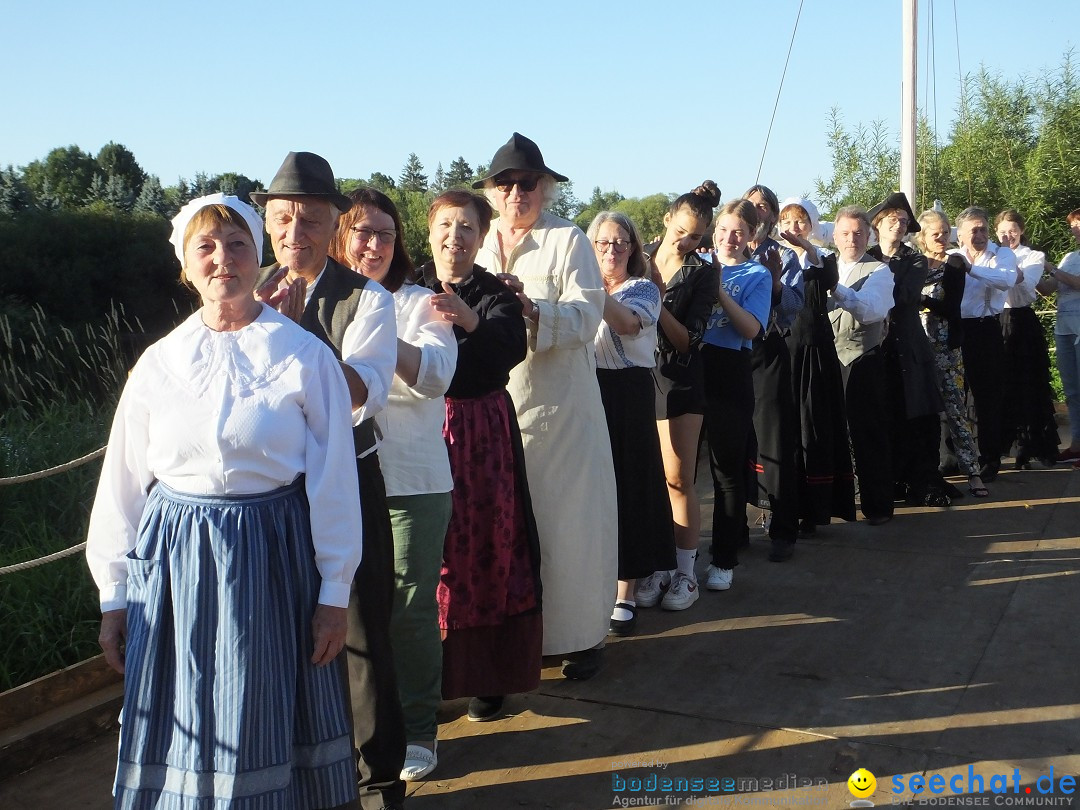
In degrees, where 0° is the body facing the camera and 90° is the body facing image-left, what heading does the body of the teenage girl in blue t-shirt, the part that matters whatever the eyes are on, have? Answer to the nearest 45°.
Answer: approximately 45°

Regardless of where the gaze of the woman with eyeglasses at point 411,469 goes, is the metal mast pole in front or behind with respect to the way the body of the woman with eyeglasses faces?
behind

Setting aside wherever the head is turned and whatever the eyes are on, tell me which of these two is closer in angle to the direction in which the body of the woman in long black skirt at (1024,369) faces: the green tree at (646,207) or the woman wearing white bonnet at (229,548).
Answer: the woman wearing white bonnet

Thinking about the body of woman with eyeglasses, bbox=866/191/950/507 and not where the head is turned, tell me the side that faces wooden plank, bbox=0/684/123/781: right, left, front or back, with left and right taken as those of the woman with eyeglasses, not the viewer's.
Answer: front

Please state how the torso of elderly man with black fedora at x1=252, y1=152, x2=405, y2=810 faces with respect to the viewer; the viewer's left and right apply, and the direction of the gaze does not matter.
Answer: facing the viewer and to the left of the viewer

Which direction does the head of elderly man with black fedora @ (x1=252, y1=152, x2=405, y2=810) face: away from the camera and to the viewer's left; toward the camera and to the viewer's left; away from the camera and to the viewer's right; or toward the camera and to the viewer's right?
toward the camera and to the viewer's left

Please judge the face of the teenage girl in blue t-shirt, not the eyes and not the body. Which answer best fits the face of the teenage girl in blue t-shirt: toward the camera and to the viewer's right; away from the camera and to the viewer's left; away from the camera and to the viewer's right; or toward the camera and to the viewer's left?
toward the camera and to the viewer's left

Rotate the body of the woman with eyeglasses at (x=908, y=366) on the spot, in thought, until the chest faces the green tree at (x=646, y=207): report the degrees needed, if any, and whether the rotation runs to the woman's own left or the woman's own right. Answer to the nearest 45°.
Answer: approximately 135° to the woman's own right

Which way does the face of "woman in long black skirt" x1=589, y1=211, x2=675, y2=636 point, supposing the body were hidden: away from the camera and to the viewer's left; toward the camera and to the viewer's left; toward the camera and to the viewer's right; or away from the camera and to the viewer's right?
toward the camera and to the viewer's left

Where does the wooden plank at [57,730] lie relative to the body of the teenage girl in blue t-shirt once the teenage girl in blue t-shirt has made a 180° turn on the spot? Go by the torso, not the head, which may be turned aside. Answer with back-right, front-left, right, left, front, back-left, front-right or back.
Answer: back

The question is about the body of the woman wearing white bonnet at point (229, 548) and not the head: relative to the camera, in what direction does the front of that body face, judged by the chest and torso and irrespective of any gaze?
toward the camera
